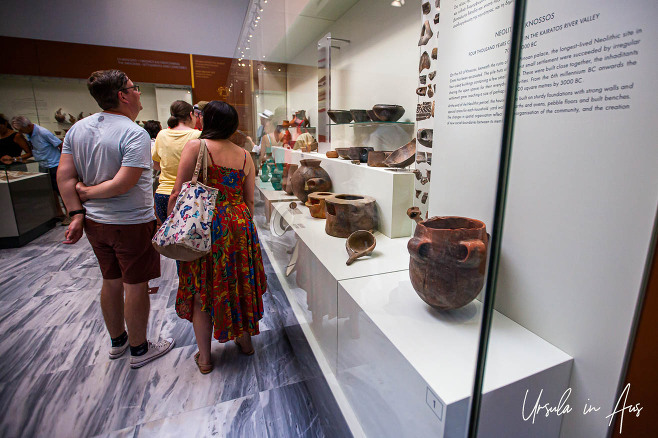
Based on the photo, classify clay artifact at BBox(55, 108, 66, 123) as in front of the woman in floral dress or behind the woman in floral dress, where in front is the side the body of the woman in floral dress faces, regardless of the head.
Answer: in front

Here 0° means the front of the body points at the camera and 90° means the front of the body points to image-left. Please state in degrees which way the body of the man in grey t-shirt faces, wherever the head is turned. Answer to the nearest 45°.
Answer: approximately 225°

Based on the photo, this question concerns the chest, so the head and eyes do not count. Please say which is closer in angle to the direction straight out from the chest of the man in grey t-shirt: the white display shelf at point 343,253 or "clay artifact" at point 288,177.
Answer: the clay artifact

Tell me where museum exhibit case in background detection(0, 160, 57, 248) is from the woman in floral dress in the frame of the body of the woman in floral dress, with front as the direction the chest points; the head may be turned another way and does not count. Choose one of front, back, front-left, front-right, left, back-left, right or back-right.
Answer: front-left

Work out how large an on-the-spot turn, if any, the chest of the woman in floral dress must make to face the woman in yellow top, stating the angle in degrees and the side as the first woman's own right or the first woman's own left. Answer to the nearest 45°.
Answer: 0° — they already face them

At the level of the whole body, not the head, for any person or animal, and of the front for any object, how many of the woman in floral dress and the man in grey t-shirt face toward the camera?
0

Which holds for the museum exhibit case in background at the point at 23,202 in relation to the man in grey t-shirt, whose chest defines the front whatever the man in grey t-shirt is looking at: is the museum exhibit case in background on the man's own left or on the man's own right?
on the man's own left

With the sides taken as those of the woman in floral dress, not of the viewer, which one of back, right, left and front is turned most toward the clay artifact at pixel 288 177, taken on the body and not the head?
front

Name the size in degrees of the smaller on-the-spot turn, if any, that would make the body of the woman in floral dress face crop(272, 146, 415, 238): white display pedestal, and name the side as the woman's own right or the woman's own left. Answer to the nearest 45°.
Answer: approximately 90° to the woman's own right

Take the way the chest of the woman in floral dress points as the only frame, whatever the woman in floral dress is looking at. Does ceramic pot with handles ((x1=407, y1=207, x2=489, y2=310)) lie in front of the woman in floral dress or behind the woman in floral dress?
behind

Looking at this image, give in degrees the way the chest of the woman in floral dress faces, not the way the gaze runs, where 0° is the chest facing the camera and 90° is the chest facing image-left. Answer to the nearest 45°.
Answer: approximately 180°

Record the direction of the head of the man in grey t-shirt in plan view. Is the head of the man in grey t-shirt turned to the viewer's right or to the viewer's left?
to the viewer's right

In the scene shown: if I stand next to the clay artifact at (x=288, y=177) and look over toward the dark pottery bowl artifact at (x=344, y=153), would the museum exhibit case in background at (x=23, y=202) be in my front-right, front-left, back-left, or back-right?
back-right

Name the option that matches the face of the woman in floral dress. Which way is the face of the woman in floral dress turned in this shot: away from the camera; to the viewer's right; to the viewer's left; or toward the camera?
away from the camera
